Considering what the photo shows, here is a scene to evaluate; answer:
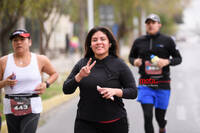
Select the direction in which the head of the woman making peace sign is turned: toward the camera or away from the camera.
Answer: toward the camera

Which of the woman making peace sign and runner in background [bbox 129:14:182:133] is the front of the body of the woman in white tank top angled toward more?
the woman making peace sign

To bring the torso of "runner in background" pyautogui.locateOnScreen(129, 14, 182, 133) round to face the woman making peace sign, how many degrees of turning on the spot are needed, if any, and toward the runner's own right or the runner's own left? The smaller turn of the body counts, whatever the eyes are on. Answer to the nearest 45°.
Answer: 0° — they already face them

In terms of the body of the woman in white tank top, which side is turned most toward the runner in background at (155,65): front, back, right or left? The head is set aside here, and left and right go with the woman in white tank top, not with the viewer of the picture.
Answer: left

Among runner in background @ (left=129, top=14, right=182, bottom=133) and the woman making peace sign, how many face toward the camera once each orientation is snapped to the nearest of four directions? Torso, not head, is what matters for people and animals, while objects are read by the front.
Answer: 2

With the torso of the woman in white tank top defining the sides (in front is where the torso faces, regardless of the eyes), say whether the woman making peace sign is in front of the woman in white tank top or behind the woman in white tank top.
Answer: in front

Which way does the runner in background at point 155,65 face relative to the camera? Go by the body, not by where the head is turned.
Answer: toward the camera

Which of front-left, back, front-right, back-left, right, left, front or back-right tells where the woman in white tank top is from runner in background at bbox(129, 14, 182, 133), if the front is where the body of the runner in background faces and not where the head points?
front-right

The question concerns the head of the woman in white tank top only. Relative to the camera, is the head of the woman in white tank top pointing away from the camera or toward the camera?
toward the camera

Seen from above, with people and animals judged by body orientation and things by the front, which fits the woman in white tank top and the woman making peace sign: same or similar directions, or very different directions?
same or similar directions

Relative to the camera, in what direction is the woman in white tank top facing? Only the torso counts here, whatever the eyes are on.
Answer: toward the camera

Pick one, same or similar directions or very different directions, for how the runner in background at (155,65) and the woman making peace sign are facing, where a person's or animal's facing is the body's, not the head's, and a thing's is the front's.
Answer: same or similar directions
